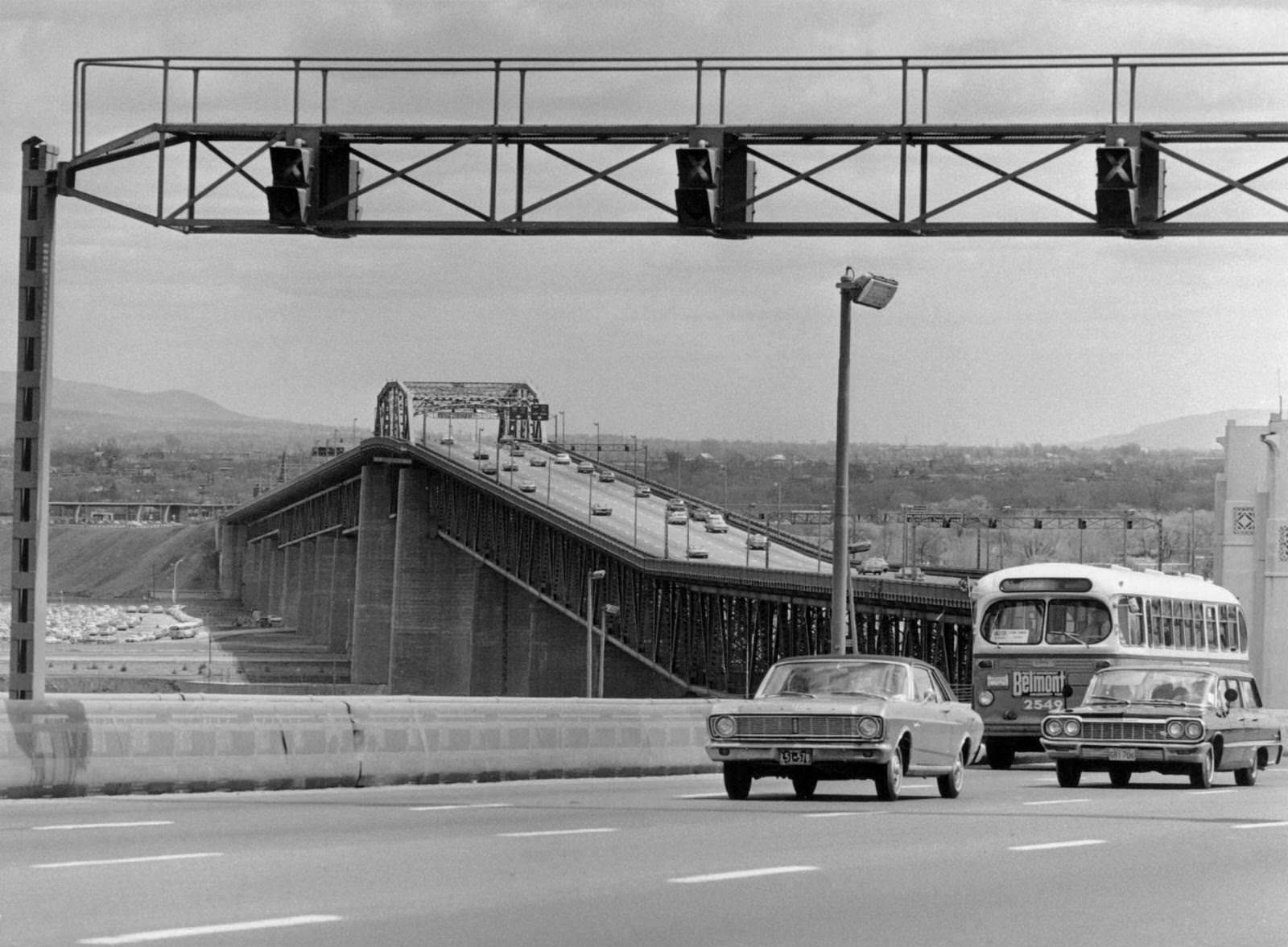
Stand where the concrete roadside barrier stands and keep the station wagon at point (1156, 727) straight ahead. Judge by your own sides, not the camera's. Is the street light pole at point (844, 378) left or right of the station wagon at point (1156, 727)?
left

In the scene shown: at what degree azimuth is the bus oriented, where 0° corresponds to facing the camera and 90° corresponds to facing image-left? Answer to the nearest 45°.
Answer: approximately 45°

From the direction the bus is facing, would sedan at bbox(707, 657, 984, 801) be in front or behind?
in front

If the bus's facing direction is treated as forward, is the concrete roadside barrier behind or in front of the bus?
in front
